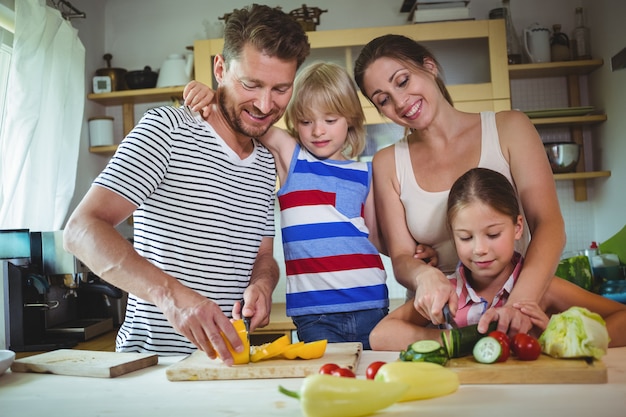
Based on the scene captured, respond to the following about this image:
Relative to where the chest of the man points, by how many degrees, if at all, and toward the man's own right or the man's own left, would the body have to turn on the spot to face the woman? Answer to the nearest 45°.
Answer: approximately 45° to the man's own left

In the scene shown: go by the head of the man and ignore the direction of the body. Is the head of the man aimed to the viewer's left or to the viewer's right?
to the viewer's right

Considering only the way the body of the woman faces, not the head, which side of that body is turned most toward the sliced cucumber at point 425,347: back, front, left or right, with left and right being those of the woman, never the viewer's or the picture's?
front

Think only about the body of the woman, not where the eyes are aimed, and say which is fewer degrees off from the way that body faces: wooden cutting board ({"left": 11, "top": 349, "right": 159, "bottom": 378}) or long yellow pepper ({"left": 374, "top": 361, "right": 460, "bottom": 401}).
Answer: the long yellow pepper

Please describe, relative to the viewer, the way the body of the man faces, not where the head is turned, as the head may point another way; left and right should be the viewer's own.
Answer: facing the viewer and to the right of the viewer

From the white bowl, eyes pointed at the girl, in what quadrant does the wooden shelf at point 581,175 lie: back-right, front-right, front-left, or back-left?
front-left

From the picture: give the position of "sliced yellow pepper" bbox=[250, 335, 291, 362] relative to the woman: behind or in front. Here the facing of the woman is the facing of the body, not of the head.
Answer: in front

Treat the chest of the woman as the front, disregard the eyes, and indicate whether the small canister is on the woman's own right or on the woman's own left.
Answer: on the woman's own right

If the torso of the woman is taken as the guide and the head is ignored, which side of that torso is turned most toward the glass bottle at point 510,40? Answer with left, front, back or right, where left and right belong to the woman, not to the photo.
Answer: back

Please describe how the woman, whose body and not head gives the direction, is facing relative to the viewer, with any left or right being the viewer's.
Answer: facing the viewer

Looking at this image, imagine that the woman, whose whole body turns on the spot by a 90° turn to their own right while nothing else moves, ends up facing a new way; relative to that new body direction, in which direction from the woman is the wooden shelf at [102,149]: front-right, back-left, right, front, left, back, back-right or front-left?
front-right

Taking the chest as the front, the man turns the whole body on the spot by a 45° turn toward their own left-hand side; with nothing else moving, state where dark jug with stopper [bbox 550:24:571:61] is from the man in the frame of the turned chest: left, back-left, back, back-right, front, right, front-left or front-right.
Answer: front-left

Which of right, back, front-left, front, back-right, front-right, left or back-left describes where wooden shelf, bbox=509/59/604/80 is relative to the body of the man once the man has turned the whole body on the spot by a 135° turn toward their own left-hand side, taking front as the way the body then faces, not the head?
front-right

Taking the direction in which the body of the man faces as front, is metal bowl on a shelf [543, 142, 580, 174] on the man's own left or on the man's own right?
on the man's own left

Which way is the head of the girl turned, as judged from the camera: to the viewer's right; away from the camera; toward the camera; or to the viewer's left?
toward the camera
